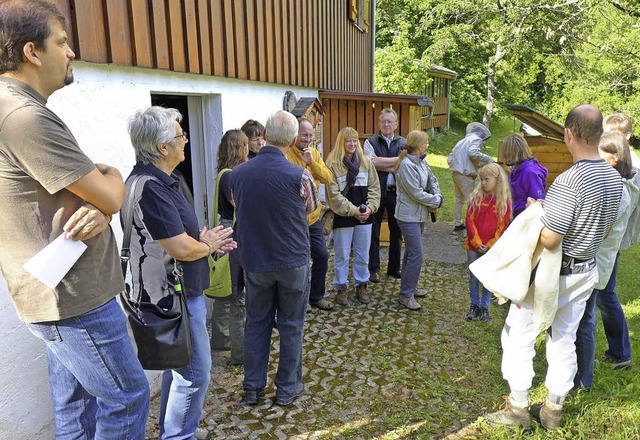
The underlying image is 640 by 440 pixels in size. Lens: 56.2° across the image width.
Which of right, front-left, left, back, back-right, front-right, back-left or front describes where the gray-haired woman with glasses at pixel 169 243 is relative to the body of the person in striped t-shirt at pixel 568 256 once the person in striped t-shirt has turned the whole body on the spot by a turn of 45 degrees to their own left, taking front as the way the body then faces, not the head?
front-left

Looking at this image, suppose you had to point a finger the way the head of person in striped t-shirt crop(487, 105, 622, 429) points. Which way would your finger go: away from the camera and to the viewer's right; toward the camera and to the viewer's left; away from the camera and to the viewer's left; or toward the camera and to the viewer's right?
away from the camera and to the viewer's left

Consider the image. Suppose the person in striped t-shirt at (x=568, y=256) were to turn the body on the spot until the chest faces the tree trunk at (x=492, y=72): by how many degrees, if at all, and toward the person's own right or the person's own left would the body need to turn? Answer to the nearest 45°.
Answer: approximately 45° to the person's own right

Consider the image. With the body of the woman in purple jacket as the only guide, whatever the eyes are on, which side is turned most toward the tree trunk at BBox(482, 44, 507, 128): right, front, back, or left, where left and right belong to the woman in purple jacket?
right

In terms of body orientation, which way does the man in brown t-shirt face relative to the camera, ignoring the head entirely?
to the viewer's right

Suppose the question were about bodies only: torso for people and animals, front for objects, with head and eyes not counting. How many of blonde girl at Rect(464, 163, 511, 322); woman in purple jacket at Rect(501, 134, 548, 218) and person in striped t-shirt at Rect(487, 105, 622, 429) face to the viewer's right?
0

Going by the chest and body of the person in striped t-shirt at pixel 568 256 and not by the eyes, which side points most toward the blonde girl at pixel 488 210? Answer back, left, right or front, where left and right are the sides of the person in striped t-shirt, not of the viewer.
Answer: front

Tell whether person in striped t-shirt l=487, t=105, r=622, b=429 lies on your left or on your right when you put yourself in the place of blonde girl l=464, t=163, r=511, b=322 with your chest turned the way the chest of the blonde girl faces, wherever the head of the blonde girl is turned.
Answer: on your left

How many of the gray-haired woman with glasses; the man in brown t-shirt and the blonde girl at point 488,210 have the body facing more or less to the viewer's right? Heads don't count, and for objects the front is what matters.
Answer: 2

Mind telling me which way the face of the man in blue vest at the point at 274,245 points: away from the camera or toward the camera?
away from the camera

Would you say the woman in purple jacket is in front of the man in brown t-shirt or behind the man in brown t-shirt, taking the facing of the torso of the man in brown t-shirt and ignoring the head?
in front

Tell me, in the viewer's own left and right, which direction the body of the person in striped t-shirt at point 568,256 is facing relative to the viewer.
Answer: facing away from the viewer and to the left of the viewer

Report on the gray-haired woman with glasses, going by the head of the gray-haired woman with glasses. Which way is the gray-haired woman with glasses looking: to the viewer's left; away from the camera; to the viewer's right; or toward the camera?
to the viewer's right

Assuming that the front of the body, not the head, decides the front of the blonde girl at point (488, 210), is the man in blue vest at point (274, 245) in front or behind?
in front
